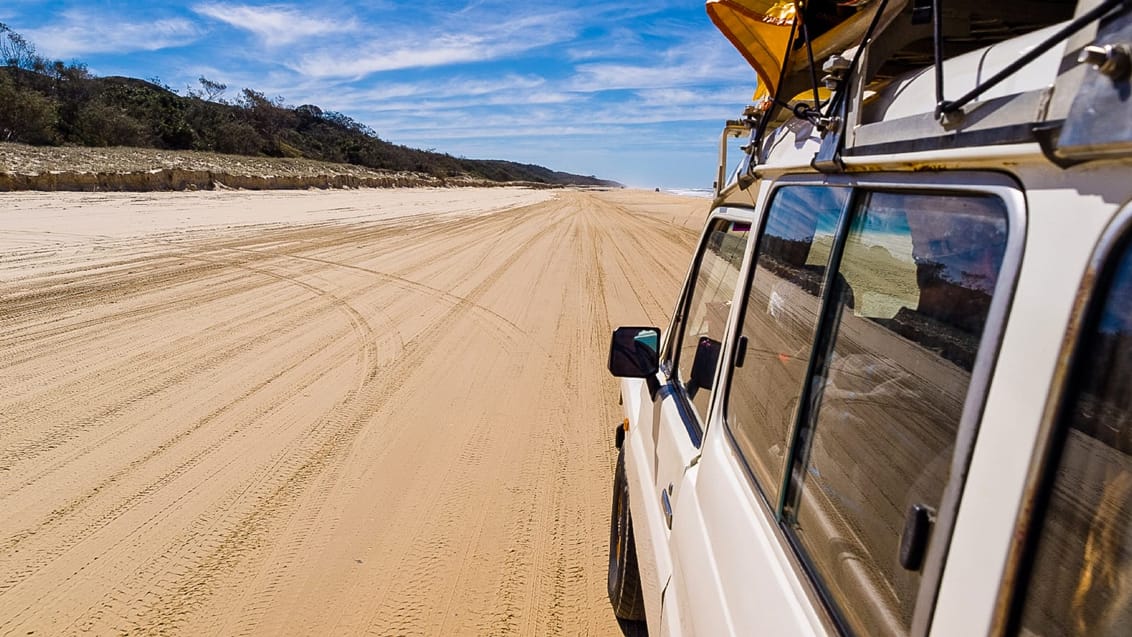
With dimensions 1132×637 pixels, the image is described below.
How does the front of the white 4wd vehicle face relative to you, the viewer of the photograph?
facing away from the viewer and to the left of the viewer
